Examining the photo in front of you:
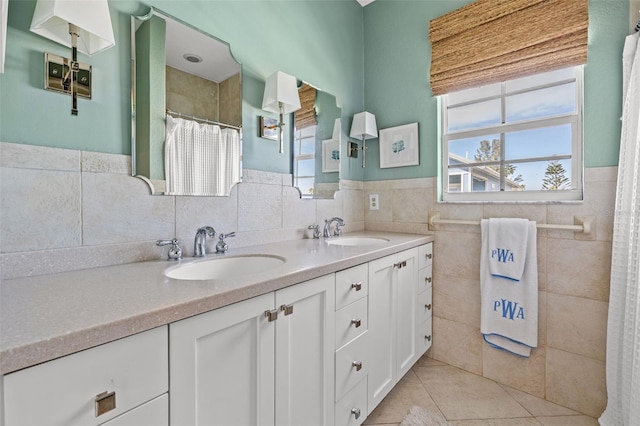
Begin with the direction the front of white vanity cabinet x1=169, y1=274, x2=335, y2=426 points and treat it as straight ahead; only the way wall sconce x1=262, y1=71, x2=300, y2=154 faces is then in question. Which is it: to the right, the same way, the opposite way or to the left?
the same way

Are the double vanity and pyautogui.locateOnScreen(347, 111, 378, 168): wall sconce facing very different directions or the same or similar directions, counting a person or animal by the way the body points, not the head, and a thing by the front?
same or similar directions

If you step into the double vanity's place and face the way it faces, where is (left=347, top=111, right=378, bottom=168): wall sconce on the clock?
The wall sconce is roughly at 9 o'clock from the double vanity.

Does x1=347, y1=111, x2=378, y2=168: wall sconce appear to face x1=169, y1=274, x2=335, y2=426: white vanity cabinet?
no

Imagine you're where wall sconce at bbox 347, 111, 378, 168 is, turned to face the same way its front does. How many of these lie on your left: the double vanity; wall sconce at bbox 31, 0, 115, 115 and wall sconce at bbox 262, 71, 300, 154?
0

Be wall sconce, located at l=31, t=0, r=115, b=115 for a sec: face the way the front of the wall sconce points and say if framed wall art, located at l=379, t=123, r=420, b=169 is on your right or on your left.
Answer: on your left

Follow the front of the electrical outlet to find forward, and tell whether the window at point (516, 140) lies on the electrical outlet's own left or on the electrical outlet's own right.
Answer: on the electrical outlet's own left

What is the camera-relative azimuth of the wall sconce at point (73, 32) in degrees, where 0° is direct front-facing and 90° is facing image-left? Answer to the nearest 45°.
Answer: approximately 315°

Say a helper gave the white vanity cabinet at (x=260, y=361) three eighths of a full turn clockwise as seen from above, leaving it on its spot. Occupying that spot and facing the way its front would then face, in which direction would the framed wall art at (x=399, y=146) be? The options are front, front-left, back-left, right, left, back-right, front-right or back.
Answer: back-right

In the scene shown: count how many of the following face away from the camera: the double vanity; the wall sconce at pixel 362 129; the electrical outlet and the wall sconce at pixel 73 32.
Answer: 0

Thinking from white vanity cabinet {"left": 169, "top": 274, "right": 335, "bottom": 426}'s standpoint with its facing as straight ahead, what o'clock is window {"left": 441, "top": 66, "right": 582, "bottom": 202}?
The window is roughly at 10 o'clock from the white vanity cabinet.

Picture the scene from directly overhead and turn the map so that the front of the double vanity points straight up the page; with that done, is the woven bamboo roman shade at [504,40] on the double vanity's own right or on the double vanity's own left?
on the double vanity's own left

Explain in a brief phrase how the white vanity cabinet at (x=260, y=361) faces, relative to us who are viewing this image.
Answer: facing the viewer and to the right of the viewer

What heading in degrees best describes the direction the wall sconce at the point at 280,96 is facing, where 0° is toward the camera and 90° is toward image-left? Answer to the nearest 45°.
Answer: approximately 315°

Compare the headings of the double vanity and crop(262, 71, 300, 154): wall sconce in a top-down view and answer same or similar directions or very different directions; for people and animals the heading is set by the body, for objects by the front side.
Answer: same or similar directions

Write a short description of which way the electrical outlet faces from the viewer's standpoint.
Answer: facing the viewer
